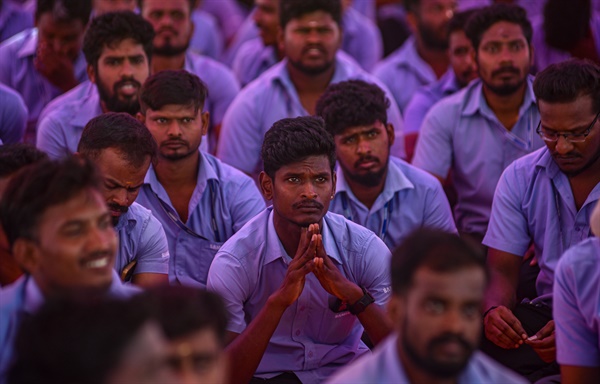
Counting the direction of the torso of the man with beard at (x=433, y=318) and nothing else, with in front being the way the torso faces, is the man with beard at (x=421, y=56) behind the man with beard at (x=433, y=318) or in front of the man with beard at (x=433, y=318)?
behind

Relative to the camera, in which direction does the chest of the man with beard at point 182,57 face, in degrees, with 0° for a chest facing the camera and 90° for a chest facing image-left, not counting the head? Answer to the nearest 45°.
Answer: approximately 0°

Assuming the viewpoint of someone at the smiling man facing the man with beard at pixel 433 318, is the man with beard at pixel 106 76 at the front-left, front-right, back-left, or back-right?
back-left

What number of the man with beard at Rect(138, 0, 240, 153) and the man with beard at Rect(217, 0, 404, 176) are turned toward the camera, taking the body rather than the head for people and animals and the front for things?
2

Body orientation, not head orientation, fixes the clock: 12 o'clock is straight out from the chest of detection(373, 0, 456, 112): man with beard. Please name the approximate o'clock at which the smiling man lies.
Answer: The smiling man is roughly at 2 o'clock from the man with beard.

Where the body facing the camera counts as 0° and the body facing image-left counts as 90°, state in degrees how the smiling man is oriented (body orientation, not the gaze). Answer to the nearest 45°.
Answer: approximately 315°

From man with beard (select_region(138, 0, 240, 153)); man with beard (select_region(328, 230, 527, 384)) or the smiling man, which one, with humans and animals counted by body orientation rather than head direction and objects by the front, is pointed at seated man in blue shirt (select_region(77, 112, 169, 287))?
man with beard (select_region(138, 0, 240, 153))

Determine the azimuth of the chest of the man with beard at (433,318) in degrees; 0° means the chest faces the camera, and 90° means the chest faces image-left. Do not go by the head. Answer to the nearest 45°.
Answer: approximately 315°
